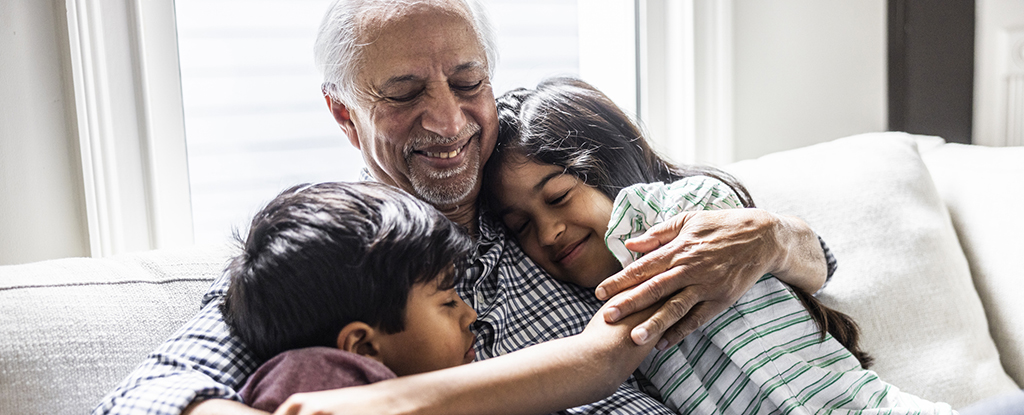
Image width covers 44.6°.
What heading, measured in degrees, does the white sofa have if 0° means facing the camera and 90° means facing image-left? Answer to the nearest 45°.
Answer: approximately 0°

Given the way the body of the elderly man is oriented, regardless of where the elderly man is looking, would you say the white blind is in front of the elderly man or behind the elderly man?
behind

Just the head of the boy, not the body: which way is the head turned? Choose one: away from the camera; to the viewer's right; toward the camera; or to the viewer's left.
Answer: to the viewer's right
